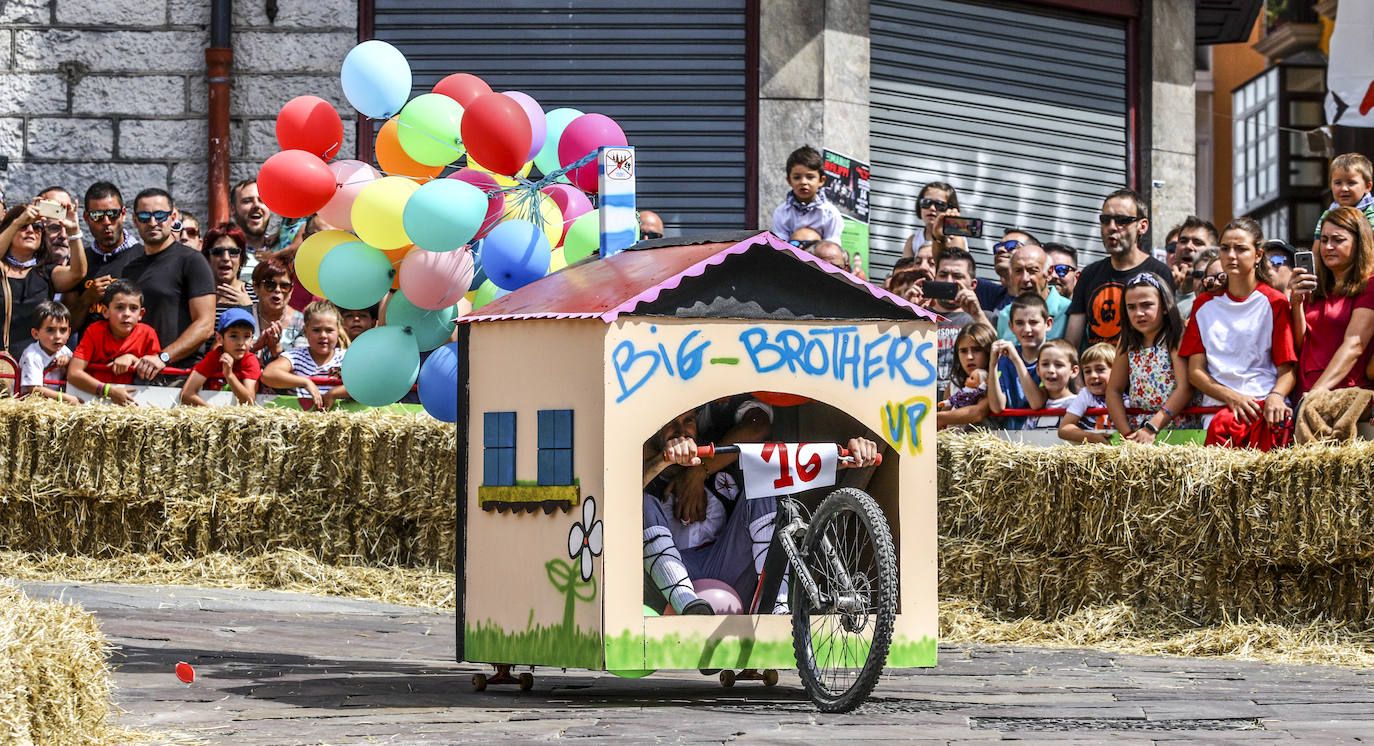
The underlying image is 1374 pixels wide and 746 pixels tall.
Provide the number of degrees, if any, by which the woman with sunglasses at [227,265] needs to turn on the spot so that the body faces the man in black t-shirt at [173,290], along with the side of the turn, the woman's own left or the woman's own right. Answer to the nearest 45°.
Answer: approximately 45° to the woman's own right

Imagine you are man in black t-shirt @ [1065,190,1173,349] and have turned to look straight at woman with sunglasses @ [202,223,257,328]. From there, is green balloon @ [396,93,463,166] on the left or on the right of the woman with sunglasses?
left

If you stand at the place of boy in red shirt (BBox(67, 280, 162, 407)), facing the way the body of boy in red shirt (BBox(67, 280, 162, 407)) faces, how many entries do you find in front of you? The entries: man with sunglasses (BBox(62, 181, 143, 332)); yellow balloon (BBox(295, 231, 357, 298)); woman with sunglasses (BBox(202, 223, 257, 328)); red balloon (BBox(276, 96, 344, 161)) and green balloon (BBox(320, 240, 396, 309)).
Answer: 3

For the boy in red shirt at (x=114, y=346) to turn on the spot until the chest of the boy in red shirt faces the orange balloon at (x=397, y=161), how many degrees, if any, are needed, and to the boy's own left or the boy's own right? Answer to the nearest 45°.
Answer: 0° — they already face it

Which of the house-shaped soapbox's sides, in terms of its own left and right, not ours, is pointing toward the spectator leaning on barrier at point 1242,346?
left

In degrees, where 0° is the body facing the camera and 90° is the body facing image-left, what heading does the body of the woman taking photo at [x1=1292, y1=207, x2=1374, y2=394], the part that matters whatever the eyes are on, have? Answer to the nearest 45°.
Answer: approximately 45°

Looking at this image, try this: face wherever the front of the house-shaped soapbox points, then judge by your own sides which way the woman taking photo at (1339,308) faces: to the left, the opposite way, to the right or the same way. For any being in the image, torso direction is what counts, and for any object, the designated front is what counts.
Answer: to the right

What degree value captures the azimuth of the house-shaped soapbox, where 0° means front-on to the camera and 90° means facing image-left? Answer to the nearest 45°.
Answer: approximately 315°

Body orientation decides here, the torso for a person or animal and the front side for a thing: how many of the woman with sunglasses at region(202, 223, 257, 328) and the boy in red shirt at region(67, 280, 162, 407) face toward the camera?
2
